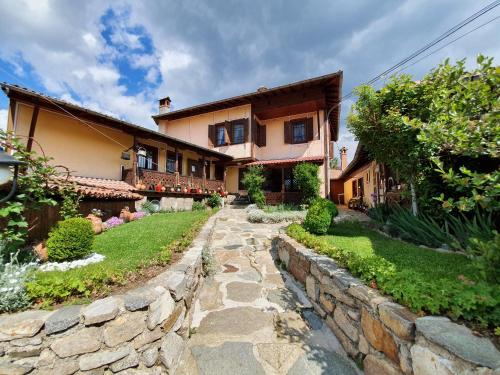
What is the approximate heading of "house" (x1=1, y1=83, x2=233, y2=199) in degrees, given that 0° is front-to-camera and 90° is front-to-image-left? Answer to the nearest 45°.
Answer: approximately 315°

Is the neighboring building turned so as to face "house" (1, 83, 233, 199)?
yes

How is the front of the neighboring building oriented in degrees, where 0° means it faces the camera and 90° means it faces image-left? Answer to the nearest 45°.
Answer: approximately 45°

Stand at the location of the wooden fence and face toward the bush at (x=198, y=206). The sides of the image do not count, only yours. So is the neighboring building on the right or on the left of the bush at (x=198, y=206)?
right

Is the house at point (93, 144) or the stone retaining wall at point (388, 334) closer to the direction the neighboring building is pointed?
the house

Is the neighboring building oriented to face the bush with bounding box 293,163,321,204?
yes

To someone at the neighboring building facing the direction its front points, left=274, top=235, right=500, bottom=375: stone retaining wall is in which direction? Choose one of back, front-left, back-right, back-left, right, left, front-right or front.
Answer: front-left

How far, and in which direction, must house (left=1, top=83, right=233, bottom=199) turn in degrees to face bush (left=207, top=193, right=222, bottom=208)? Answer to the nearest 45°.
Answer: approximately 45° to its left
